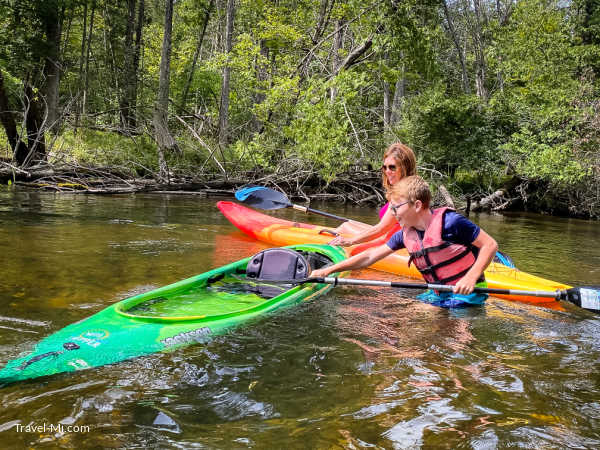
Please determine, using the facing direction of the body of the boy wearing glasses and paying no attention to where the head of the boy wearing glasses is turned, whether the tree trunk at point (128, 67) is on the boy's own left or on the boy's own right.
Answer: on the boy's own right

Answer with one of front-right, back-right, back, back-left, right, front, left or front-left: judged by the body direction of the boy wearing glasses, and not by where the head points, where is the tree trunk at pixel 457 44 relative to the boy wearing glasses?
back-right

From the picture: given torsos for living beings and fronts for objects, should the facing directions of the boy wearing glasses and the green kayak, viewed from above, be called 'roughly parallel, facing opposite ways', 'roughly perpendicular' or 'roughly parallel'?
roughly parallel

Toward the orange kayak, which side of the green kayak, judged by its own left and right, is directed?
back

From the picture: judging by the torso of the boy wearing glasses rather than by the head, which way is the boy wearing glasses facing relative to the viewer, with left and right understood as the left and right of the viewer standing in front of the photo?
facing the viewer and to the left of the viewer

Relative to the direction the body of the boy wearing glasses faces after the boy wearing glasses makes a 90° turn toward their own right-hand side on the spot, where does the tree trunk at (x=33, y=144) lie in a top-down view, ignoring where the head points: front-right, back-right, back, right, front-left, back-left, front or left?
front

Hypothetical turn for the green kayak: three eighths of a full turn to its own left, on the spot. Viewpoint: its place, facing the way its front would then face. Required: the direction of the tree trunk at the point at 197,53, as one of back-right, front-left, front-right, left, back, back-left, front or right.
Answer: left

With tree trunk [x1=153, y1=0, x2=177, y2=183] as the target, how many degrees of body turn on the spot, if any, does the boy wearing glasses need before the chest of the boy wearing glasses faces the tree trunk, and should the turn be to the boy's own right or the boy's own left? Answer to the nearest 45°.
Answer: approximately 90° to the boy's own right

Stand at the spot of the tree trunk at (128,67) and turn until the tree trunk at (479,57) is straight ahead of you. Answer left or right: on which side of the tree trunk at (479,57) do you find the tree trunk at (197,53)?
left

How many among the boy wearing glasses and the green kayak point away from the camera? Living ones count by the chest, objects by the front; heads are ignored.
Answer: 0

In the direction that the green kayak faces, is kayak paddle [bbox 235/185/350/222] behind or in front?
behind

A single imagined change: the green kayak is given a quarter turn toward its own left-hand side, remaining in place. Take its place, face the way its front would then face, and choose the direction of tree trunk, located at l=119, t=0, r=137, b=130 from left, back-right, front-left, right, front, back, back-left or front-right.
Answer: back-left

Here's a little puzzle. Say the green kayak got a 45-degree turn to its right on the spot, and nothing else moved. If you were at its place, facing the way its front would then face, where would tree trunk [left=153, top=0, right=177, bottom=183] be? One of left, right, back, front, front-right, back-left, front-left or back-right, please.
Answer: right
